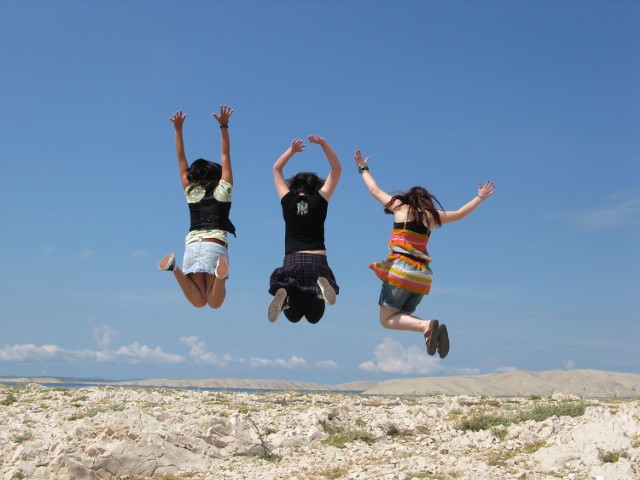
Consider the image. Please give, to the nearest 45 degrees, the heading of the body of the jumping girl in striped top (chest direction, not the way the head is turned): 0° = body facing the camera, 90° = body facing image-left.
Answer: approximately 135°

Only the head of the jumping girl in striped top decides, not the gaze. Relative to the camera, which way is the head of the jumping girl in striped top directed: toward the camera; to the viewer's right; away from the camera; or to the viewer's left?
away from the camera

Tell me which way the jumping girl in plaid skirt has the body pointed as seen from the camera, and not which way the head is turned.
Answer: away from the camera

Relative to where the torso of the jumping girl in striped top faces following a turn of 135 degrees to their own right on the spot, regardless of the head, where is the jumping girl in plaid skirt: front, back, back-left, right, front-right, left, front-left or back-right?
back
